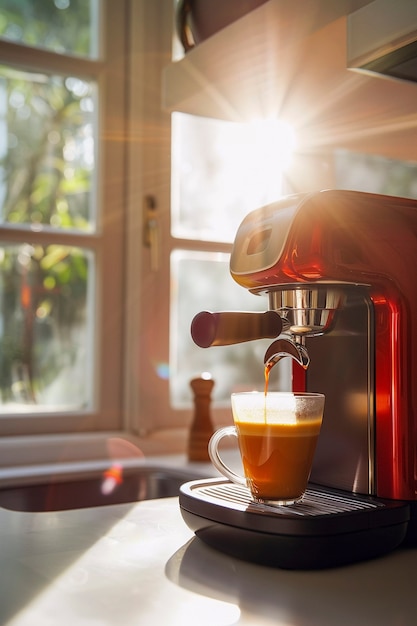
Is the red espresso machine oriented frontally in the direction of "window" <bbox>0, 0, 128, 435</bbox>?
no

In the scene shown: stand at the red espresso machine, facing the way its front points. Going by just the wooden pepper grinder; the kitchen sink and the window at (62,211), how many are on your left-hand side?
0

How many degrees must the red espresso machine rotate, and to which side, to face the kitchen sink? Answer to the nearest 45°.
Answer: approximately 90° to its right

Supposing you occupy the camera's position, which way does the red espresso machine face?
facing the viewer and to the left of the viewer
